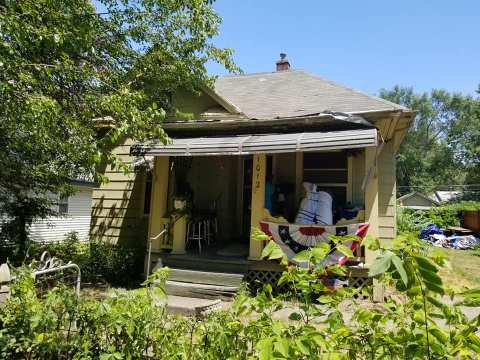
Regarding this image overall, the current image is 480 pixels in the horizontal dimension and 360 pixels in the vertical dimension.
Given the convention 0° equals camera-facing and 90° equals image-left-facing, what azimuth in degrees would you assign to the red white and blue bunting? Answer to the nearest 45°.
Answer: approximately 0°

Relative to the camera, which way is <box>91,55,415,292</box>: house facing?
toward the camera

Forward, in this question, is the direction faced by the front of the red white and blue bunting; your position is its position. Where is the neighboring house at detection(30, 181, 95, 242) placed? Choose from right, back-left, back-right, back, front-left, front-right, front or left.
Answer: back-right

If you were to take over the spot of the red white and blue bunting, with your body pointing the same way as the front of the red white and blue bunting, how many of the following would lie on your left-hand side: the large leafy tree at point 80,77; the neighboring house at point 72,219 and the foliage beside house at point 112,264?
0

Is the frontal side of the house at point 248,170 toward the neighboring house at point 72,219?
no
